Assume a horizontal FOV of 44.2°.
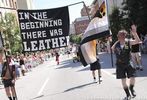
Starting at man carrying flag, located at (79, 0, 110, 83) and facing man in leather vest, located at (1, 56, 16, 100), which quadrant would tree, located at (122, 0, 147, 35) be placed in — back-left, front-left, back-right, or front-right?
back-right

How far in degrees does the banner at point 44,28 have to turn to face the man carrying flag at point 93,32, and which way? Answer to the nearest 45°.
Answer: approximately 135° to its left

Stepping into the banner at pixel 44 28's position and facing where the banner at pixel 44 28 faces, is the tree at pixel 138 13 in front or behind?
behind

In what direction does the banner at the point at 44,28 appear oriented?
toward the camera
